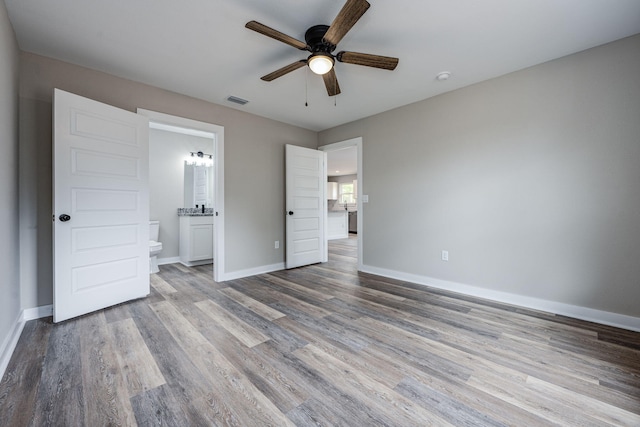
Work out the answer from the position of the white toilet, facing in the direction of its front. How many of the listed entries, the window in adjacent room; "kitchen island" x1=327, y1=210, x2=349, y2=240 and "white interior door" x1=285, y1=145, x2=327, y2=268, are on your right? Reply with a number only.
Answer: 0

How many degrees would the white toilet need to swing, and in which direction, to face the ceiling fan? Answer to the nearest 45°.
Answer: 0° — it already faces it

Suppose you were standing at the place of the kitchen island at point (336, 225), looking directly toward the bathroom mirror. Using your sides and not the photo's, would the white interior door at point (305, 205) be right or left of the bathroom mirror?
left

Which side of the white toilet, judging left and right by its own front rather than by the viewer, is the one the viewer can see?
front

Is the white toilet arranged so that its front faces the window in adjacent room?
no

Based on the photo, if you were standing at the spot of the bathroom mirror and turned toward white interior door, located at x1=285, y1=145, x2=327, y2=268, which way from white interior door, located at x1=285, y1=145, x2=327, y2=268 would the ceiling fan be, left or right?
right
